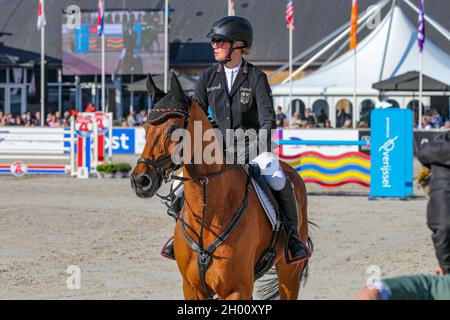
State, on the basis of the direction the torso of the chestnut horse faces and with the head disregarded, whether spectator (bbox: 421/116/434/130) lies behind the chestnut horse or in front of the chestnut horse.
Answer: behind

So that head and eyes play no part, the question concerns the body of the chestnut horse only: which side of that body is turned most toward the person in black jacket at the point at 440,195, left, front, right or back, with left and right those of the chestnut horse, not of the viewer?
left

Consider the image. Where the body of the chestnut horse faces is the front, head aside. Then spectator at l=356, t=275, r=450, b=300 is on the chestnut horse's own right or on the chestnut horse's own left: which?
on the chestnut horse's own left

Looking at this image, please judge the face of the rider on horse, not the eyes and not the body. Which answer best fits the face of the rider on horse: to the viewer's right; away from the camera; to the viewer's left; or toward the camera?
to the viewer's left

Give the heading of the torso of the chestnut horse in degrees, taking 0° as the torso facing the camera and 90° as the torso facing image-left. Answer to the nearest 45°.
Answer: approximately 45°

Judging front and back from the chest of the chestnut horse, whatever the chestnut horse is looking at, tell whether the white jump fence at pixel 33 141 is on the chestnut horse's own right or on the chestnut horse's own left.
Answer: on the chestnut horse's own right

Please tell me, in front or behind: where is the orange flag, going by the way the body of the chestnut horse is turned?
behind

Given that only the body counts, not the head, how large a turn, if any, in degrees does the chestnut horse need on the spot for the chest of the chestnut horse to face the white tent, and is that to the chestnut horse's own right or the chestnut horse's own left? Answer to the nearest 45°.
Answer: approximately 135° to the chestnut horse's own right
